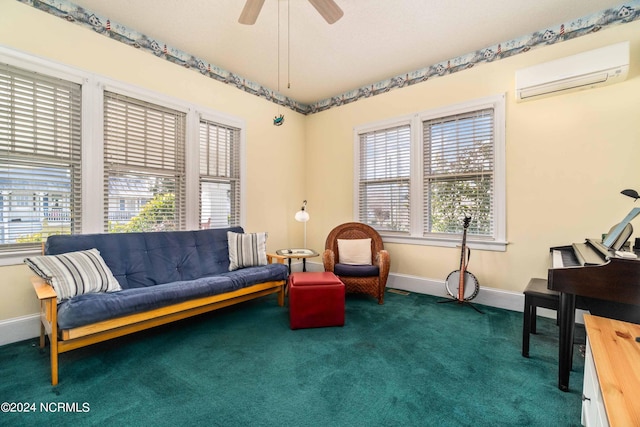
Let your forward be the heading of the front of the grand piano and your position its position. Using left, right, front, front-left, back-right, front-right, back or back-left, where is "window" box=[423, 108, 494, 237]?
front-right

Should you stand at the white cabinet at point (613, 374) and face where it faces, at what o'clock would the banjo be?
The banjo is roughly at 2 o'clock from the white cabinet.

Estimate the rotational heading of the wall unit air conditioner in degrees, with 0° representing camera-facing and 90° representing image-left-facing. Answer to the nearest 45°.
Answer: approximately 45°

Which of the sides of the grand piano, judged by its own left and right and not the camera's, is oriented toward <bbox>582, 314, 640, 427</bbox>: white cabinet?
left

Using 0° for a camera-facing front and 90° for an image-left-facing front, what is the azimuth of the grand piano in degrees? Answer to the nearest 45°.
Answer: approximately 90°

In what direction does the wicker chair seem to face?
toward the camera

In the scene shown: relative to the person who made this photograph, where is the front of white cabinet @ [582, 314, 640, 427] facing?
facing to the left of the viewer

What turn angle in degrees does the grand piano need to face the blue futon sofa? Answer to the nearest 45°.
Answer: approximately 45° to its left

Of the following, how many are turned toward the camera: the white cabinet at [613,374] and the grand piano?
0

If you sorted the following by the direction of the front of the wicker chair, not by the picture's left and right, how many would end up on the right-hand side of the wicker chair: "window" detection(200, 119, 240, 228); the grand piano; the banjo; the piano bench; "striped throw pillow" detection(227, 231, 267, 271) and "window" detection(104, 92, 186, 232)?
3

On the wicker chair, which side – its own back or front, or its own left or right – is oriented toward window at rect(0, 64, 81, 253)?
right

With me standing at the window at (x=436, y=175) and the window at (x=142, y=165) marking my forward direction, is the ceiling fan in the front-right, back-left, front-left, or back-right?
front-left

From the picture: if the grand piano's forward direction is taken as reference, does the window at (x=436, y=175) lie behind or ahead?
ahead
